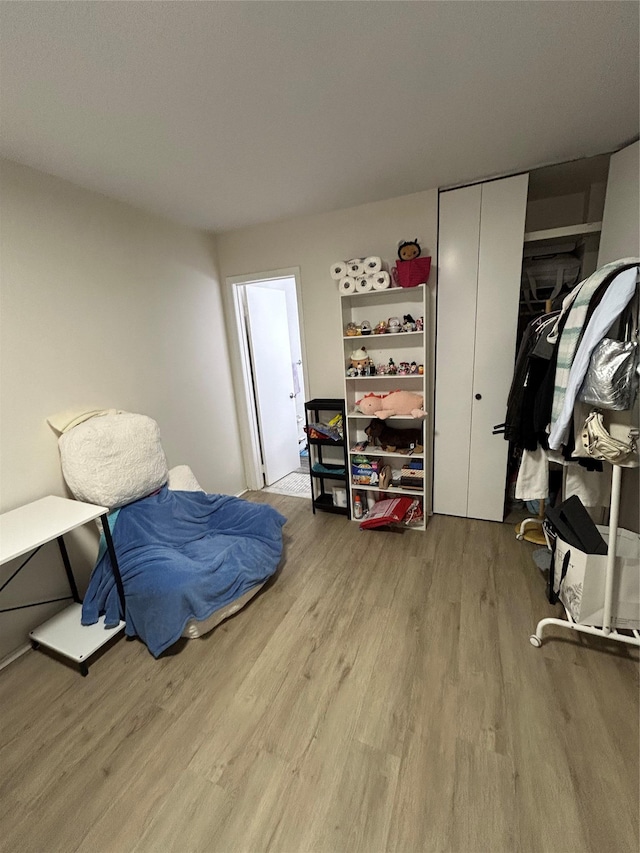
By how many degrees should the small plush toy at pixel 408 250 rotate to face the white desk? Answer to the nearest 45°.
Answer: approximately 45° to its right

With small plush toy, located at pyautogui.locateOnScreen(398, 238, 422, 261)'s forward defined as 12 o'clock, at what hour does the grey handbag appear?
The grey handbag is roughly at 11 o'clock from the small plush toy.

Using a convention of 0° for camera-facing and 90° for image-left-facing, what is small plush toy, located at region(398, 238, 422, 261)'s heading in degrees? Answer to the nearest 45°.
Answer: approximately 0°
